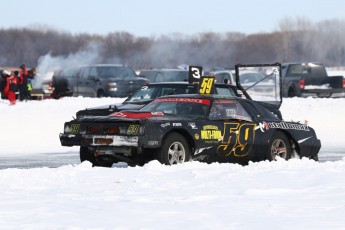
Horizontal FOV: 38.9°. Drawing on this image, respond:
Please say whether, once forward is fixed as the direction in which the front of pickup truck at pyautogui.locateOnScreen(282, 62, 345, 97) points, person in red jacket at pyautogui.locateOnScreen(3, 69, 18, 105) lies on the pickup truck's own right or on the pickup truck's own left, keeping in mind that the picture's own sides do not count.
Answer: on the pickup truck's own left

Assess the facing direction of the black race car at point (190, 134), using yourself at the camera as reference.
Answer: facing the viewer and to the left of the viewer

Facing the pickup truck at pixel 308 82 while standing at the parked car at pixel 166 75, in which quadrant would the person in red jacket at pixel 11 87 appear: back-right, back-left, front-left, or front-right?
back-right

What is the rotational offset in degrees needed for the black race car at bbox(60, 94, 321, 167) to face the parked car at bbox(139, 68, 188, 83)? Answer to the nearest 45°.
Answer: approximately 135° to its right

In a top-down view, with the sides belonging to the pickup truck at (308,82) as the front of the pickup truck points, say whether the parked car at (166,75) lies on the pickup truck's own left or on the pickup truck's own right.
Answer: on the pickup truck's own left

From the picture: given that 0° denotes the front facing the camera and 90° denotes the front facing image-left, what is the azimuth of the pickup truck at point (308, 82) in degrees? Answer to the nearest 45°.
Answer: approximately 135°

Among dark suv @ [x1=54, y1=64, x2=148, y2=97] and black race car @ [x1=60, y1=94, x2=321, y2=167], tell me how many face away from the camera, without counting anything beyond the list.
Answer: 0

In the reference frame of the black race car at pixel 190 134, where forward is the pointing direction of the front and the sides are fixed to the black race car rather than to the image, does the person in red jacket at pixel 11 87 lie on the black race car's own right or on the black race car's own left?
on the black race car's own right
